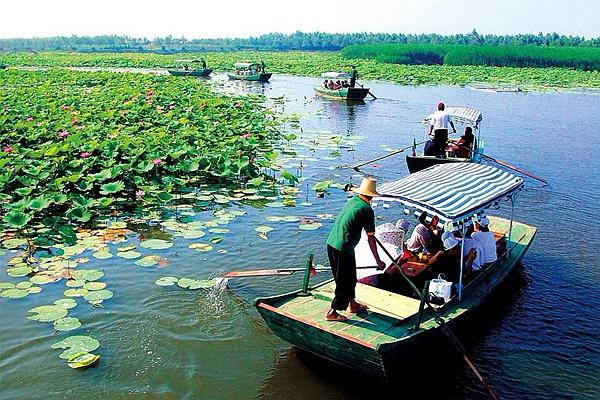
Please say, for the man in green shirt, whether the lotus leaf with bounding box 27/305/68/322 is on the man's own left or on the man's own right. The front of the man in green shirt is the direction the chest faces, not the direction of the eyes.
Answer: on the man's own left

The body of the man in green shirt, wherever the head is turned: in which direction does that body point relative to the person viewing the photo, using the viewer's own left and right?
facing away from the viewer and to the right of the viewer

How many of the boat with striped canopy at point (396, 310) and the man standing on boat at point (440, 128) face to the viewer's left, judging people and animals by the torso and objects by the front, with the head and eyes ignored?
0

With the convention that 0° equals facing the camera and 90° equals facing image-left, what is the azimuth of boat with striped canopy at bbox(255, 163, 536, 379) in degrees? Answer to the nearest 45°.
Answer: approximately 225°

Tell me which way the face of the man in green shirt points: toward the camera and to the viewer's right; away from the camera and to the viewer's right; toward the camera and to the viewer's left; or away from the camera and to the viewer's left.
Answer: away from the camera and to the viewer's right

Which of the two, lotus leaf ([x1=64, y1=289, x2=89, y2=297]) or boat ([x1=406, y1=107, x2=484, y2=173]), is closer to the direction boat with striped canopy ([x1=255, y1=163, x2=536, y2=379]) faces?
the boat

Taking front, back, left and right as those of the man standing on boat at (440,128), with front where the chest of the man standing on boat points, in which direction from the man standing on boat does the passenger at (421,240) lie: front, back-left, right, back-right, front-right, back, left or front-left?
back

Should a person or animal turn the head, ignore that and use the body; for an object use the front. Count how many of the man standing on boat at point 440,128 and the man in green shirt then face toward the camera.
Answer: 0

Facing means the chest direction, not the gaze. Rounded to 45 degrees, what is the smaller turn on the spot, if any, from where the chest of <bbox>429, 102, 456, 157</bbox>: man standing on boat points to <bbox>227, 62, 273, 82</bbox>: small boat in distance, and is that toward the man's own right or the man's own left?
approximately 45° to the man's own left

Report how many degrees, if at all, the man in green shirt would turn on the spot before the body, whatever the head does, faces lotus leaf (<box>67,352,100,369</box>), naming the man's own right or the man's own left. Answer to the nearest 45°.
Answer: approximately 135° to the man's own left

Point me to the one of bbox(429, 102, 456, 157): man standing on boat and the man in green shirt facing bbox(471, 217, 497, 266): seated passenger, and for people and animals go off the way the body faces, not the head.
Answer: the man in green shirt

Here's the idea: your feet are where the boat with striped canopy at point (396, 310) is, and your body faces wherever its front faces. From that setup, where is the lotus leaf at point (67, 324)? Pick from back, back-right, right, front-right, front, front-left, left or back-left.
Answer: back-left

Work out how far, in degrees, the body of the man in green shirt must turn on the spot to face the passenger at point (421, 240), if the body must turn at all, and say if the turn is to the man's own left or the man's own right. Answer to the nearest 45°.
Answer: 0° — they already face them

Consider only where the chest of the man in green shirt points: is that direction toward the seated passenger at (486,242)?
yes

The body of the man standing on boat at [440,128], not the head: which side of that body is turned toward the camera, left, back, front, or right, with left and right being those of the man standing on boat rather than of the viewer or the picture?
back

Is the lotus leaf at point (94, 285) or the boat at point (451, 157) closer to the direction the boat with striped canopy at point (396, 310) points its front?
the boat
